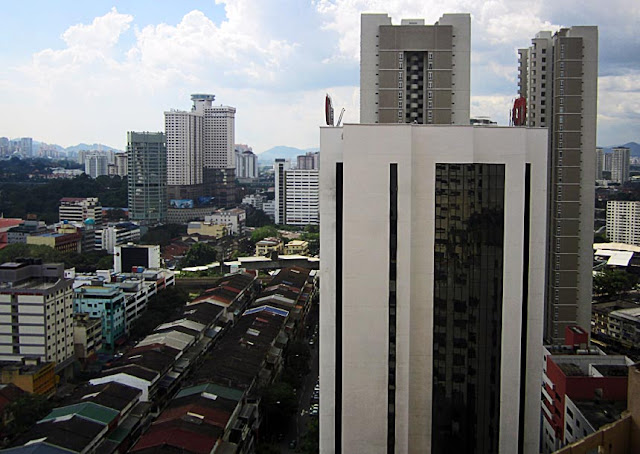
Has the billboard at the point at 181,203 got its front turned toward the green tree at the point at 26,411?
yes

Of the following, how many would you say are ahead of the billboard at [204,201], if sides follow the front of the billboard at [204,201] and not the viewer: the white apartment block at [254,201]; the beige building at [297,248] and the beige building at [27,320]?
2

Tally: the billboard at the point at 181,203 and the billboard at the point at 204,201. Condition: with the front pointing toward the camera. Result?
2

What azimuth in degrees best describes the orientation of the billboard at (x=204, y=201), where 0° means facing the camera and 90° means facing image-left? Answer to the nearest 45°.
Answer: approximately 0°

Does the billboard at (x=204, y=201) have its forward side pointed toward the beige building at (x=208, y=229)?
yes

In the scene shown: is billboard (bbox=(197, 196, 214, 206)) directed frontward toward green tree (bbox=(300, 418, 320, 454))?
yes

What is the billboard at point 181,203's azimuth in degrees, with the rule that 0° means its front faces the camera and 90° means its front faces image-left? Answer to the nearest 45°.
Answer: approximately 0°
